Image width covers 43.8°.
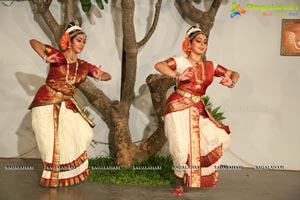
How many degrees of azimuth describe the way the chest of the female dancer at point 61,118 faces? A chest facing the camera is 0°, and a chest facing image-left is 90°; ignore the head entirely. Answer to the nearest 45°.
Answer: approximately 0°

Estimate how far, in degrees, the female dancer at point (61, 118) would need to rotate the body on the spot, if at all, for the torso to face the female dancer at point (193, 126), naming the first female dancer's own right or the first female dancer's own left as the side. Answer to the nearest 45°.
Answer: approximately 90° to the first female dancer's own left

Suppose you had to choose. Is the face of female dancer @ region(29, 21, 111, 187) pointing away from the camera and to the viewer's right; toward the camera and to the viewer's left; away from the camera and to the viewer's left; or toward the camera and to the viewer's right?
toward the camera and to the viewer's right
